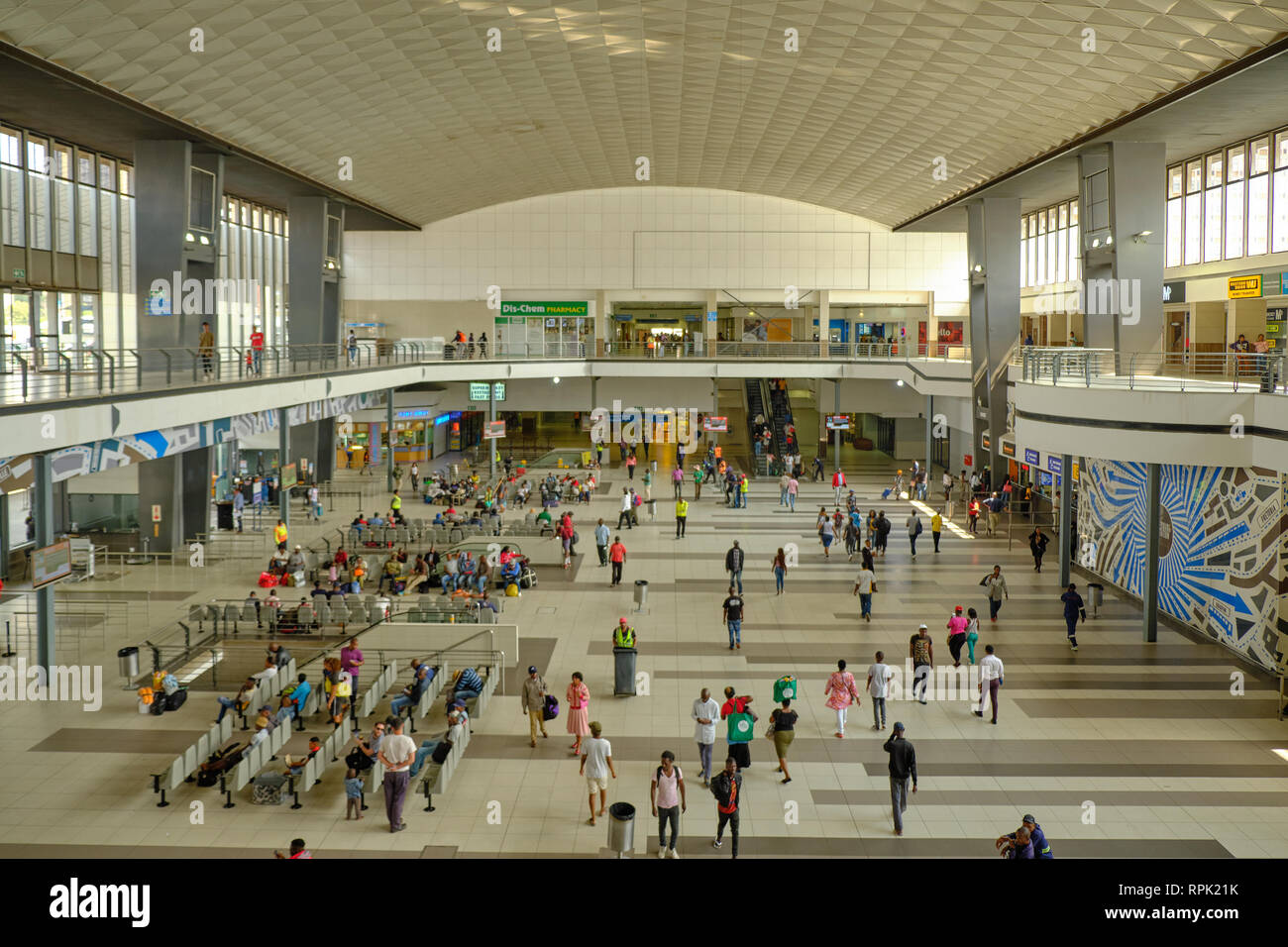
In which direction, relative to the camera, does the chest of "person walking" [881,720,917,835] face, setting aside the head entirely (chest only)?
away from the camera

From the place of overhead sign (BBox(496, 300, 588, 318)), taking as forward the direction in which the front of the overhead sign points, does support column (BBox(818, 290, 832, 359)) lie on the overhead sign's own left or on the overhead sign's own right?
on the overhead sign's own left

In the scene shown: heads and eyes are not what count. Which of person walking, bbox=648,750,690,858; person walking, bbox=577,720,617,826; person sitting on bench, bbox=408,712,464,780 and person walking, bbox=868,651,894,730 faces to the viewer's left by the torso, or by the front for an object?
the person sitting on bench

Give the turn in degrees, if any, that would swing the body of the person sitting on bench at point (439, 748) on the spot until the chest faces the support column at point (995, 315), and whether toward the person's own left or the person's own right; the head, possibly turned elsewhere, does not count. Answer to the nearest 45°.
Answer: approximately 135° to the person's own right

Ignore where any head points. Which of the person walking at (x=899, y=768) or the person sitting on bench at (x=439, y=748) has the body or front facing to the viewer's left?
the person sitting on bench

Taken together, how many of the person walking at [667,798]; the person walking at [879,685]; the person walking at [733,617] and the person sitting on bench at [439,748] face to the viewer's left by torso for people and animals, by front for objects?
1

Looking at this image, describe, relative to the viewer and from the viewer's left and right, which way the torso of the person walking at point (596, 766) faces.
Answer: facing away from the viewer
